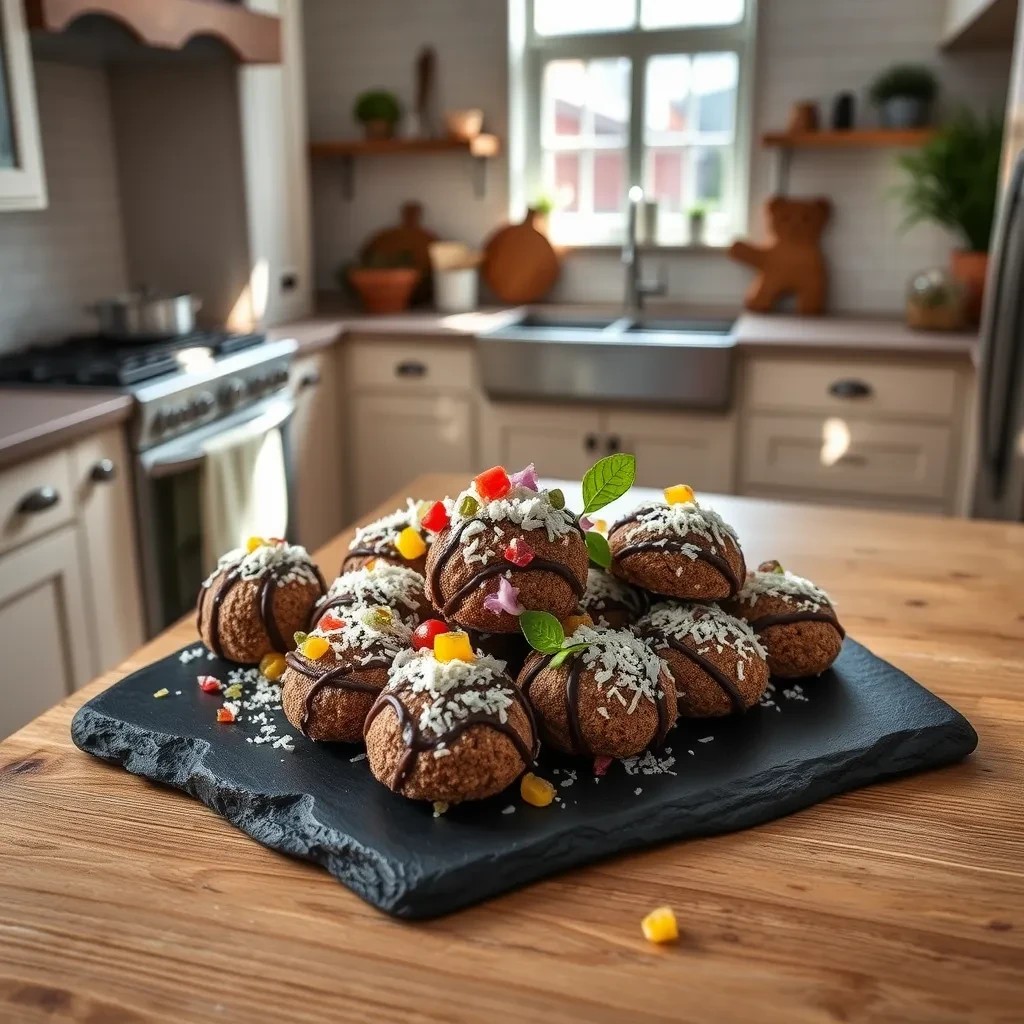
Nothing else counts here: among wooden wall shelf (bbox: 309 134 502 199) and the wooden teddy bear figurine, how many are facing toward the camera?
2

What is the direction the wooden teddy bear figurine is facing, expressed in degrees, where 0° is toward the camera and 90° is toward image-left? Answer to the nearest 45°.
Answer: approximately 0°

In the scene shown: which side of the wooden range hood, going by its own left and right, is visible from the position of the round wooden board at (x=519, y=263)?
left

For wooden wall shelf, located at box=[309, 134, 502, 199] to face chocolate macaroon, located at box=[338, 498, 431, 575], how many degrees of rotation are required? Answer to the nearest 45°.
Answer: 0° — it already faces it

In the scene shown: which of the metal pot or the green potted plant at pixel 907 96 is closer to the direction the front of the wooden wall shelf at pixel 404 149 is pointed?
the metal pot

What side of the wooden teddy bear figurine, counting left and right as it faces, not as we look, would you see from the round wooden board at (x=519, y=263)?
right

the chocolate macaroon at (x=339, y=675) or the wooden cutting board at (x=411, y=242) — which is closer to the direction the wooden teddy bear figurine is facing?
the chocolate macaroon
